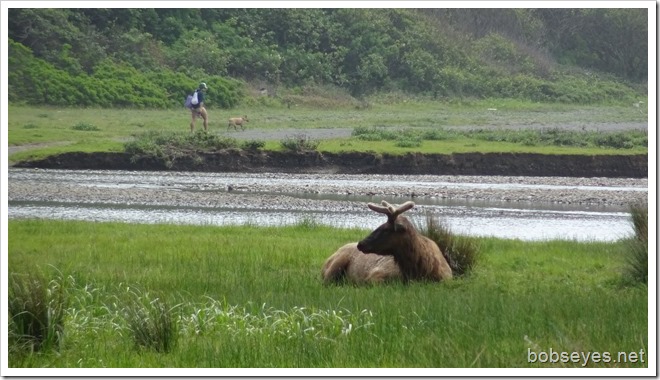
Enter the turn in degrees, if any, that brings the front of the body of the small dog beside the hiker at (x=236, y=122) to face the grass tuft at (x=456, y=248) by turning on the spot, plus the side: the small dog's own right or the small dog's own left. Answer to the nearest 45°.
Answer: approximately 90° to the small dog's own right

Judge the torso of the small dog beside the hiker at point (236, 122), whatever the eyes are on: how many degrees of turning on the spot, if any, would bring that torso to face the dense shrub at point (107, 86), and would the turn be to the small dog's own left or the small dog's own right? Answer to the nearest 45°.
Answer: approximately 180°

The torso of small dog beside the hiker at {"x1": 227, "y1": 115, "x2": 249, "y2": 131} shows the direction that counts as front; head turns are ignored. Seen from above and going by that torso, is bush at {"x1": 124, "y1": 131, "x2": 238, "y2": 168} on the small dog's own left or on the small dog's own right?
on the small dog's own right

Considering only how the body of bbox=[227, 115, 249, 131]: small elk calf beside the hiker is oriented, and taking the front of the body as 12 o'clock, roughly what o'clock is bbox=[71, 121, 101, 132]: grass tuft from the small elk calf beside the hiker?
The grass tuft is roughly at 5 o'clock from the small elk calf beside the hiker.

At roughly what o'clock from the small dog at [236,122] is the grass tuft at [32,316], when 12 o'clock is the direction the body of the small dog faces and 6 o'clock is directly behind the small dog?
The grass tuft is roughly at 3 o'clock from the small dog.

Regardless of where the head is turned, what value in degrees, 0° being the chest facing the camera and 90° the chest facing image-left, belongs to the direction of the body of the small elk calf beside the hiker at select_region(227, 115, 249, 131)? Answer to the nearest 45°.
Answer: approximately 270°

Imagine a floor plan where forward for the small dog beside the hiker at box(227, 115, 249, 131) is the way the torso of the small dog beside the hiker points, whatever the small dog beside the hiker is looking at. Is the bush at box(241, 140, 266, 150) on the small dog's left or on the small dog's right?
on the small dog's right

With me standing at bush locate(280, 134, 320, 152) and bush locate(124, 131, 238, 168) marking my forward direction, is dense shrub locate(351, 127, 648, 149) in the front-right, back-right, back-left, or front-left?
back-right

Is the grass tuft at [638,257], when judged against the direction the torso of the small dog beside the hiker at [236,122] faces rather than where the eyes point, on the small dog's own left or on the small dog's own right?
on the small dog's own right

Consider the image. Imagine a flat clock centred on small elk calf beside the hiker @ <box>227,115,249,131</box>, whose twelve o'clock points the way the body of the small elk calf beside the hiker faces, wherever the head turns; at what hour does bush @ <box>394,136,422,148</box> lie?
The bush is roughly at 1 o'clock from the small elk calf beside the hiker.

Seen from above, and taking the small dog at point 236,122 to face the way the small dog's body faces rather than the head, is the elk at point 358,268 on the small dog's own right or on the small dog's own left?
on the small dog's own right
